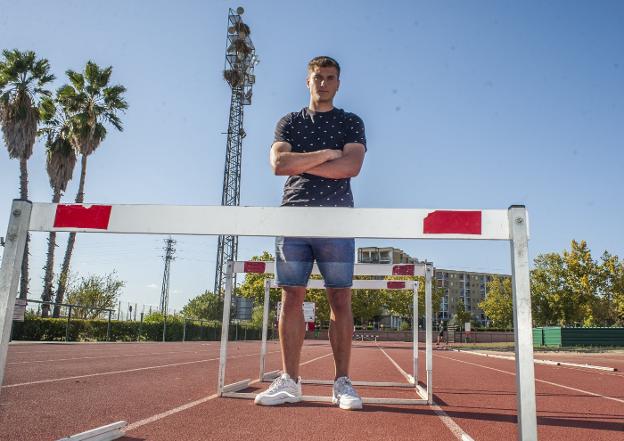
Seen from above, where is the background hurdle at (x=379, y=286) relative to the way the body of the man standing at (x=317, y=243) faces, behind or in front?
behind

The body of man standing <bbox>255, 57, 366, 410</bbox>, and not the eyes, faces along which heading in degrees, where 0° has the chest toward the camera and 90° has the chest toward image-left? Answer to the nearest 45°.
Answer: approximately 0°

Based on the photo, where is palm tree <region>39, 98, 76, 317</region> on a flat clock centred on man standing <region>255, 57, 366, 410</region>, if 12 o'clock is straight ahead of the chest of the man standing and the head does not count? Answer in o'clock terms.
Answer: The palm tree is roughly at 5 o'clock from the man standing.

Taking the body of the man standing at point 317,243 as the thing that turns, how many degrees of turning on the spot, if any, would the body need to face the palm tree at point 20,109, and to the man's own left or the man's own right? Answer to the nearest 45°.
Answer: approximately 135° to the man's own right

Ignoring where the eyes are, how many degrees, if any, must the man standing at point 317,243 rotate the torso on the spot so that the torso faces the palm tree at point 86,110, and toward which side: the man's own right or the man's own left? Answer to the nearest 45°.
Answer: approximately 135° to the man's own right

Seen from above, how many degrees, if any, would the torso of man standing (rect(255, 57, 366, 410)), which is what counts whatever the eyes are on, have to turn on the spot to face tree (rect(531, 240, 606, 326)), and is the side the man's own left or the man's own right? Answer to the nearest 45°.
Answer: approximately 135° to the man's own left

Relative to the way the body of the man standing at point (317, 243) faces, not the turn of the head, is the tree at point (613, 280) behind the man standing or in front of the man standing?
behind
